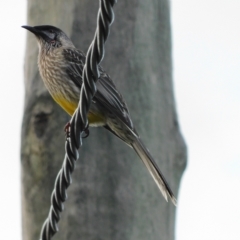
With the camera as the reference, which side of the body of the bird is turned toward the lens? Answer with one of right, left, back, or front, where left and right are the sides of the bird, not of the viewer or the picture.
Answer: left
